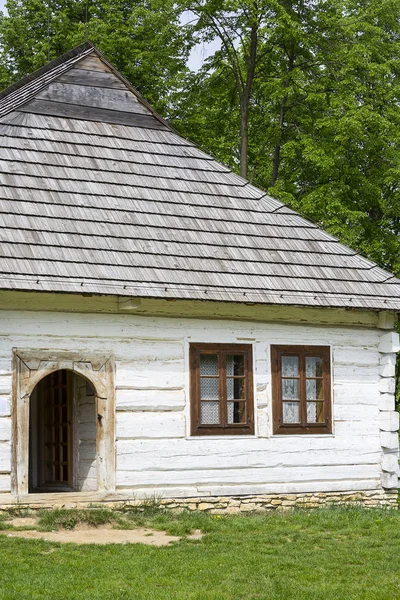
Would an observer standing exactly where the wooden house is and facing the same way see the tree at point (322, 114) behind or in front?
behind

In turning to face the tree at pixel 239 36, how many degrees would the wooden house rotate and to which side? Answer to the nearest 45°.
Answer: approximately 180°

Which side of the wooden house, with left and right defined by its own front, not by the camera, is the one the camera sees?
front
